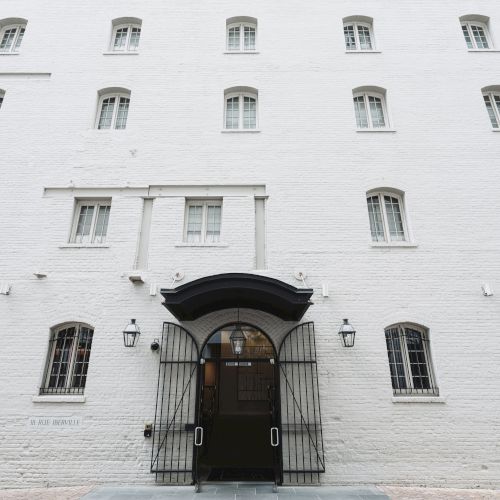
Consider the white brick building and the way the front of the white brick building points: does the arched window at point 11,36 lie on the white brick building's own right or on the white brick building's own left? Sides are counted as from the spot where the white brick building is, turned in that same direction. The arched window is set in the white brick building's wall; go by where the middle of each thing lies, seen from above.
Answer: on the white brick building's own right

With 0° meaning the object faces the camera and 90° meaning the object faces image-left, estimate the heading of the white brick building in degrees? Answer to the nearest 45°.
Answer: approximately 0°
